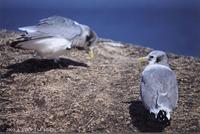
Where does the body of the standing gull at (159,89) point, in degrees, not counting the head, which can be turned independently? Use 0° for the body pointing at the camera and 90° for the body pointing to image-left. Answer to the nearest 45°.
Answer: approximately 180°

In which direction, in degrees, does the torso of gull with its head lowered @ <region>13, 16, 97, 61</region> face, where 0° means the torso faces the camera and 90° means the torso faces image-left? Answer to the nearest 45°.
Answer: approximately 270°
